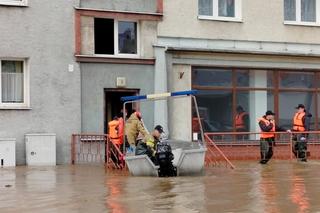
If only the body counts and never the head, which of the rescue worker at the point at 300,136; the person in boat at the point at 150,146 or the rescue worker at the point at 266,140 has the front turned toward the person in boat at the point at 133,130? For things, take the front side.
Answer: the rescue worker at the point at 300,136

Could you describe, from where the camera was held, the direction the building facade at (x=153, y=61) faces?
facing the viewer

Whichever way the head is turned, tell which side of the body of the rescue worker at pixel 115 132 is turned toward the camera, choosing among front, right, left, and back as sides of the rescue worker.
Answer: right

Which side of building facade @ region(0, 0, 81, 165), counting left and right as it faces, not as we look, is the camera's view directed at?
front

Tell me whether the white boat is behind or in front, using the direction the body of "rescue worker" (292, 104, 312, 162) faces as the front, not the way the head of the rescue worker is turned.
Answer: in front

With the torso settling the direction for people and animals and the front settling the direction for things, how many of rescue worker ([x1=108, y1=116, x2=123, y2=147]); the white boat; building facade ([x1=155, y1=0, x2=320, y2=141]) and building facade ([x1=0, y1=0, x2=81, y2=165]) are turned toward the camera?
2

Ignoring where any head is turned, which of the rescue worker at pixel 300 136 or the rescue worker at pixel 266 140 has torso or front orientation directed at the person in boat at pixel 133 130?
the rescue worker at pixel 300 136

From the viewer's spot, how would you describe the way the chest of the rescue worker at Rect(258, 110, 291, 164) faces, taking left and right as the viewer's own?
facing the viewer and to the right of the viewer
